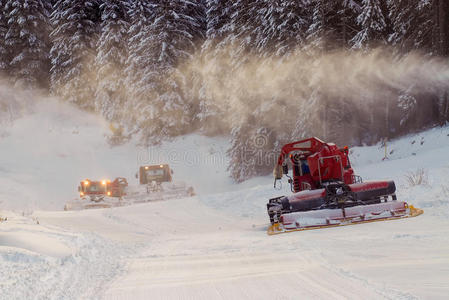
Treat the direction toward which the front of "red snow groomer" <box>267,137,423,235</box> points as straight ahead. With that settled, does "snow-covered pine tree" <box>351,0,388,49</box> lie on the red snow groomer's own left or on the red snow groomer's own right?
on the red snow groomer's own right

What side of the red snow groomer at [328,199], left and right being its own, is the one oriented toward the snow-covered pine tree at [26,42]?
front

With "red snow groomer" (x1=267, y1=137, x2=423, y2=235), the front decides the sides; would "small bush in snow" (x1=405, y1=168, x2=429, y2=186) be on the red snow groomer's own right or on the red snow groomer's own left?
on the red snow groomer's own right

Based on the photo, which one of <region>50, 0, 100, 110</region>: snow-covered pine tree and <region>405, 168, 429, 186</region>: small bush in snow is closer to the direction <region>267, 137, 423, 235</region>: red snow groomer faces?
the snow-covered pine tree

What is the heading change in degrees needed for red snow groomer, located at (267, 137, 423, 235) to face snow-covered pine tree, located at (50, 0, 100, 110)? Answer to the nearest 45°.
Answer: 0° — it already faces it

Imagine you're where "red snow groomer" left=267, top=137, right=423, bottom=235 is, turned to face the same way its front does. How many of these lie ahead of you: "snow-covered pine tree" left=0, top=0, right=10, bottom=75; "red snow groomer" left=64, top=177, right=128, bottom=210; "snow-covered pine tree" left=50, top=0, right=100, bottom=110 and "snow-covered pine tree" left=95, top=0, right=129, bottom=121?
4
